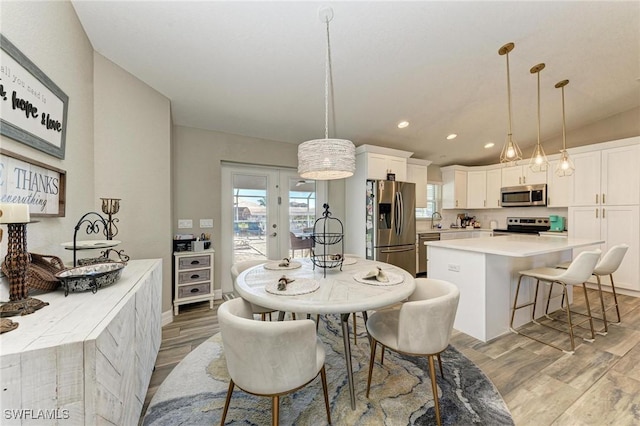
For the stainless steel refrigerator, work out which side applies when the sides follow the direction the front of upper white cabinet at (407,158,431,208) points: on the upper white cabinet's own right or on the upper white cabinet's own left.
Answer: on the upper white cabinet's own right

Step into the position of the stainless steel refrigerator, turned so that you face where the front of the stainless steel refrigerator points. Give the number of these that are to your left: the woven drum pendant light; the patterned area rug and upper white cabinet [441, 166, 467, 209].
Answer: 1

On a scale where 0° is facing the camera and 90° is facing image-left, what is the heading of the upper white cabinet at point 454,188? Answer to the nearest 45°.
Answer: approximately 315°

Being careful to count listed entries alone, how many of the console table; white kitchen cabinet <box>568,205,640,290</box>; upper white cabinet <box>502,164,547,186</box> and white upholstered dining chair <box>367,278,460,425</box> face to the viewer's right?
1

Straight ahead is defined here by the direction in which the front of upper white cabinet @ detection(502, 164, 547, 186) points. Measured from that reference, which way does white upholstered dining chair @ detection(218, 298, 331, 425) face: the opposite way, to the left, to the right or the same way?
the opposite way

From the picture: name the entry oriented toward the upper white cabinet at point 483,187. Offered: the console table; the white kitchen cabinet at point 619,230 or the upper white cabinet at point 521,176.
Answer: the console table

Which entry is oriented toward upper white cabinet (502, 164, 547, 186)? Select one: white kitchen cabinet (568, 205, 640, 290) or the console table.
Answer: the console table

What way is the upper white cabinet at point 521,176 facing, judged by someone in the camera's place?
facing the viewer

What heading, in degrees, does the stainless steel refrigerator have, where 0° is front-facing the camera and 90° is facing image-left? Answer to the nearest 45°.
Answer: approximately 315°

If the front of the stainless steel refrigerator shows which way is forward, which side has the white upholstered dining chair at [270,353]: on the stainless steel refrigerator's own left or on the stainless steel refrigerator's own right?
on the stainless steel refrigerator's own right

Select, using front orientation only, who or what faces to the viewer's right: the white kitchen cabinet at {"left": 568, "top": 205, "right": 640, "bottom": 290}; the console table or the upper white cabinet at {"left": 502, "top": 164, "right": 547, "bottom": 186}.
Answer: the console table

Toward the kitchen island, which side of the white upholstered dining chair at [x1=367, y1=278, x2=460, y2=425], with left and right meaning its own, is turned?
right

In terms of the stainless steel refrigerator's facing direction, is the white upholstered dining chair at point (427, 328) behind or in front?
in front

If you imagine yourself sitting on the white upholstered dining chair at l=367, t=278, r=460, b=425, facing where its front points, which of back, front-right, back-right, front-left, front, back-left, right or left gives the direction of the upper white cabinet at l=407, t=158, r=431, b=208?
front-right

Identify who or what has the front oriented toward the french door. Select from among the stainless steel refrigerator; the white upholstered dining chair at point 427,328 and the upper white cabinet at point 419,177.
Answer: the white upholstered dining chair

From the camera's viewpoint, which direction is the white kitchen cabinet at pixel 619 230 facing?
toward the camera

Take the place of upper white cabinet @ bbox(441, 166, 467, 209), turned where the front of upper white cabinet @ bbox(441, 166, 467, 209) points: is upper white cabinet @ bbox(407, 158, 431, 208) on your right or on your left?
on your right
